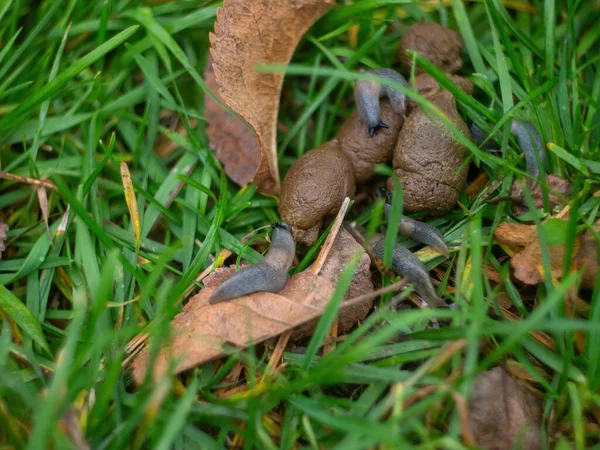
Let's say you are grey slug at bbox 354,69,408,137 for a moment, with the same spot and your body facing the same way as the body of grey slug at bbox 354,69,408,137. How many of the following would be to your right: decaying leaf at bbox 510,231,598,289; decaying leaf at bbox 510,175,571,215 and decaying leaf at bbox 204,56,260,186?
1

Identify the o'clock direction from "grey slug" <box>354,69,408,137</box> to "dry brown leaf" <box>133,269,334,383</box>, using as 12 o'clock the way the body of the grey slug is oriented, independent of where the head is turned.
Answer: The dry brown leaf is roughly at 1 o'clock from the grey slug.

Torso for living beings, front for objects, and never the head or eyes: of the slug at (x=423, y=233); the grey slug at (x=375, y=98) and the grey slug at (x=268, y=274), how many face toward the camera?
1

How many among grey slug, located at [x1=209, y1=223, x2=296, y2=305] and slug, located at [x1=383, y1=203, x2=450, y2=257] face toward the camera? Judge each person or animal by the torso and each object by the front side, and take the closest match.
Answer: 0

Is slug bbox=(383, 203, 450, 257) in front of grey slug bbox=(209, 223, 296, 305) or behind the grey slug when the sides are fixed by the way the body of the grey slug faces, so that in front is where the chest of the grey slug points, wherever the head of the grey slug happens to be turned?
in front

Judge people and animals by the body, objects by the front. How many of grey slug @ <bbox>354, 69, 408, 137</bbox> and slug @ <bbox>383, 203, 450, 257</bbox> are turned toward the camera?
1

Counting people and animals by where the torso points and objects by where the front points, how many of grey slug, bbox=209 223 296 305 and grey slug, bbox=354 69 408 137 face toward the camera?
1

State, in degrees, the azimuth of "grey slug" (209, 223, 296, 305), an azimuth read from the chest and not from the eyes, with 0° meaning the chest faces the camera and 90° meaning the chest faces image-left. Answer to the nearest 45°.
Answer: approximately 225°

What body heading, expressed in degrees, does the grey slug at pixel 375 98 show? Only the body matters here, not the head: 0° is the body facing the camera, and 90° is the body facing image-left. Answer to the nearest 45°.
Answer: approximately 0°

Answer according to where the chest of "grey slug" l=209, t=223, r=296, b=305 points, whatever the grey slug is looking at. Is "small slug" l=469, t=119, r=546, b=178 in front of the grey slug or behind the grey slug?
in front
